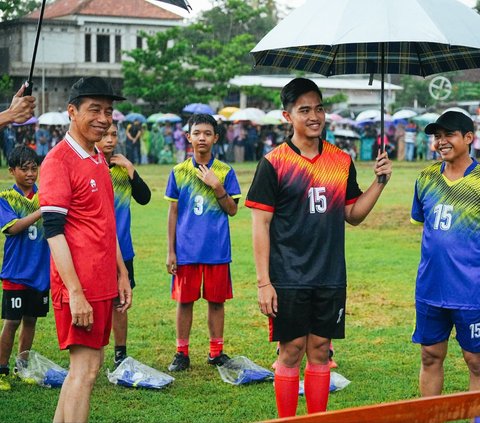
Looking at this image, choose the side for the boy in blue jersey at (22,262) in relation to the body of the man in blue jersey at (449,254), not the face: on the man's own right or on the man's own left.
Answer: on the man's own right

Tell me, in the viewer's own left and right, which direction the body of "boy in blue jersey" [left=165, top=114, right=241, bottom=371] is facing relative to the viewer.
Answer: facing the viewer

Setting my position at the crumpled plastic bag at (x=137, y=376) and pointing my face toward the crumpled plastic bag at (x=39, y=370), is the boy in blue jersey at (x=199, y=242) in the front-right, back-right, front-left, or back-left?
back-right

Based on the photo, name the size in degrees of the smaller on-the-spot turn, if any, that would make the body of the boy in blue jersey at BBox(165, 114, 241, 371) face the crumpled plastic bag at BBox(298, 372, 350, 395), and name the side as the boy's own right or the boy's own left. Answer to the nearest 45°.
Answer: approximately 45° to the boy's own left

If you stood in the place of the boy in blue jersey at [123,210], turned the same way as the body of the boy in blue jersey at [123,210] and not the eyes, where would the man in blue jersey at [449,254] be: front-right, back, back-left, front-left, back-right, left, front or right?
front-left

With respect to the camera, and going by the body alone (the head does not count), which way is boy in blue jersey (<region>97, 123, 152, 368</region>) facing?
toward the camera

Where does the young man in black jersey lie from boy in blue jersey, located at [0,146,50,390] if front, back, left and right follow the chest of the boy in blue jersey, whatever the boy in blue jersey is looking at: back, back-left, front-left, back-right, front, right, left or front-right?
front

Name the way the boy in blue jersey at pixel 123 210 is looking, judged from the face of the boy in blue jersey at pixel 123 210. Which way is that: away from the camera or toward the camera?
toward the camera

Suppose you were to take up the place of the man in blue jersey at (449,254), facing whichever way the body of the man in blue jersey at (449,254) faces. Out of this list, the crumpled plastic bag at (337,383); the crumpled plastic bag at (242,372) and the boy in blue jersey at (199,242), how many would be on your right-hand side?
3

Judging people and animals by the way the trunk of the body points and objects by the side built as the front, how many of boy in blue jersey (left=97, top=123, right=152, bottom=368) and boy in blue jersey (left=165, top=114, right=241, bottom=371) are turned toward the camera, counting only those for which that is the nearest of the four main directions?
2

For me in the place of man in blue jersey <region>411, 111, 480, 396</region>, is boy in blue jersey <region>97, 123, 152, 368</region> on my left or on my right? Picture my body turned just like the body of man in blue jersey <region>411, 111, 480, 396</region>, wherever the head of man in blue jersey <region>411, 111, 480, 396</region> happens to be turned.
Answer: on my right

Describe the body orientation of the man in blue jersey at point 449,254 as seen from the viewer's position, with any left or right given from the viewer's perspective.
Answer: facing the viewer and to the left of the viewer

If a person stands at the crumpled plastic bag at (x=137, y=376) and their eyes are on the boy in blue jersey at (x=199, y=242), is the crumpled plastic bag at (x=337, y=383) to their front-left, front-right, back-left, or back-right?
front-right

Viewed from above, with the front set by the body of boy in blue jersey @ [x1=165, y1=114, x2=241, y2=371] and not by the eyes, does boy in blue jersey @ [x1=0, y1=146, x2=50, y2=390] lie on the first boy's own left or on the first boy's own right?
on the first boy's own right

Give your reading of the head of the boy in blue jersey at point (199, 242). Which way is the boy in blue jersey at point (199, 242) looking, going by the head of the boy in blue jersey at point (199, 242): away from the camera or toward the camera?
toward the camera

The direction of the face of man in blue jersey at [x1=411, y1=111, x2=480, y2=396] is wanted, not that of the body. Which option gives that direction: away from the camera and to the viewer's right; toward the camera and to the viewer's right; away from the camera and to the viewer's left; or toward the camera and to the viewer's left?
toward the camera and to the viewer's left

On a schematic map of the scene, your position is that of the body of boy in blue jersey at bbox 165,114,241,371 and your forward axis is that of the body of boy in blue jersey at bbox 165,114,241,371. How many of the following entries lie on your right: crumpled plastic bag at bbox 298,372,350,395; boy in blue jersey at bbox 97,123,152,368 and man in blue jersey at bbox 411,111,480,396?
1

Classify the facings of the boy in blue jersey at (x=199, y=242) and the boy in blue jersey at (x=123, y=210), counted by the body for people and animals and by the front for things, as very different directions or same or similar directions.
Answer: same or similar directions

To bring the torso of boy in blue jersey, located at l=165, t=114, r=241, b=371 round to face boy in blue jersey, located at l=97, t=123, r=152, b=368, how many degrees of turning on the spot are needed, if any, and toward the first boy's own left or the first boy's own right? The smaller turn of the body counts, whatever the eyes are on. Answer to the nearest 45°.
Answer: approximately 90° to the first boy's own right
